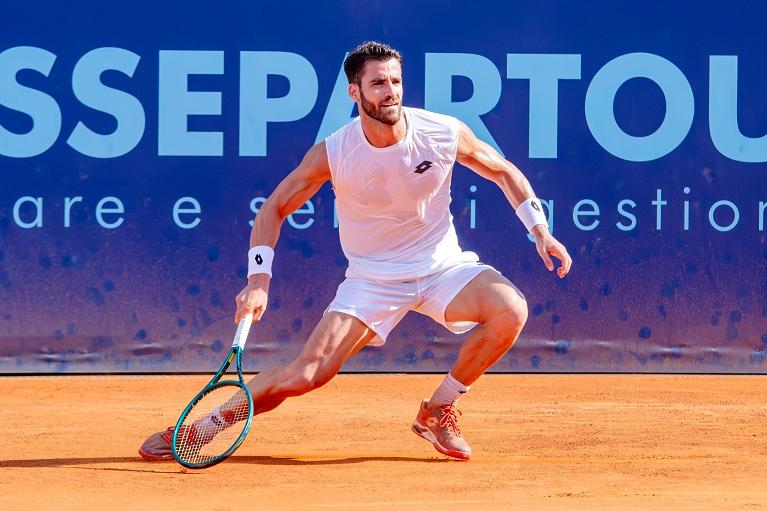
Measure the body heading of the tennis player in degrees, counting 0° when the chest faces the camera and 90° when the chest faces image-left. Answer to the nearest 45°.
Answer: approximately 0°

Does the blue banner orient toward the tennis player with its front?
yes

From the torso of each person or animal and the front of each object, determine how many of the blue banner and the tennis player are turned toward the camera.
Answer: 2

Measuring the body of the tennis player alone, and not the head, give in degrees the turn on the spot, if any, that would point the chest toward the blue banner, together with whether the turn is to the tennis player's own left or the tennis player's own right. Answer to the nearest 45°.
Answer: approximately 180°

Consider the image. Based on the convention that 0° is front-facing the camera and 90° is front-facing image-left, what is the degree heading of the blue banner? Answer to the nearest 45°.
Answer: approximately 0°
